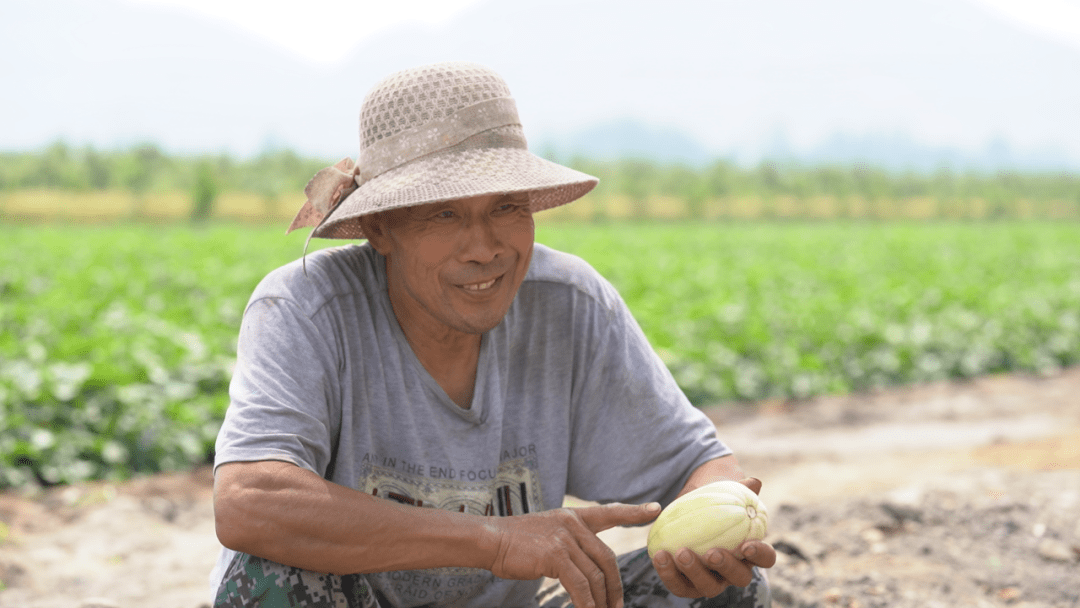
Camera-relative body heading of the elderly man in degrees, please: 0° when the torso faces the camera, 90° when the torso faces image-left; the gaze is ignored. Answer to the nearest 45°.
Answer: approximately 315°

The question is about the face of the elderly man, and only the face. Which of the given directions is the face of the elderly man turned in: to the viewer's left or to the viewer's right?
to the viewer's right
